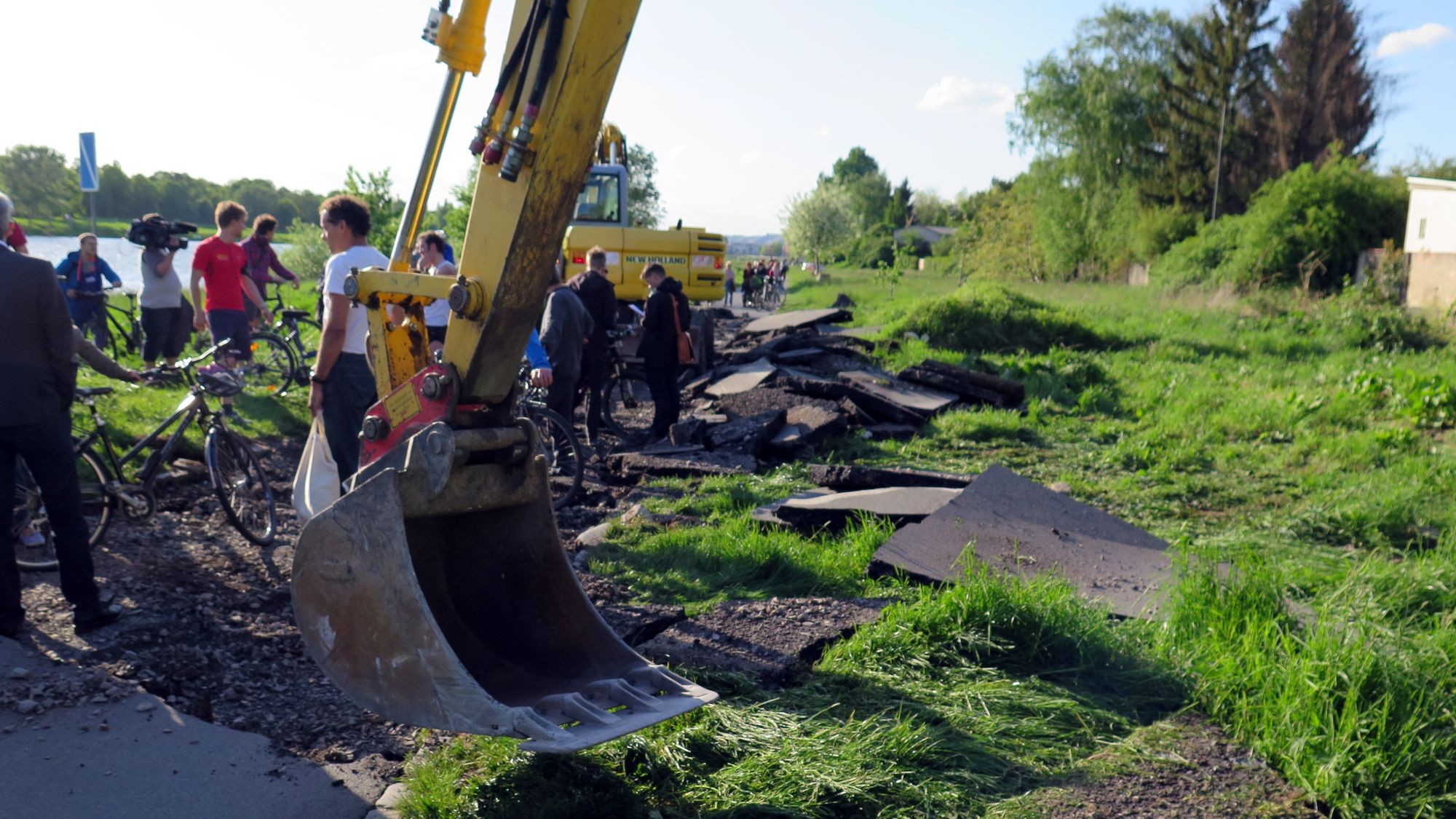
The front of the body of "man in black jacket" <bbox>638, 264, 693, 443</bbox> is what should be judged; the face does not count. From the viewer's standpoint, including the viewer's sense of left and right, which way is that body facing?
facing to the left of the viewer

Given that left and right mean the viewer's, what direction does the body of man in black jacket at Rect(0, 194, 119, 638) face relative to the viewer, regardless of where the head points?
facing away from the viewer

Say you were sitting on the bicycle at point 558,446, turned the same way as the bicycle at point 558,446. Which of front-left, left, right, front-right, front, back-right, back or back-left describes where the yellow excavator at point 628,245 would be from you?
back-left
